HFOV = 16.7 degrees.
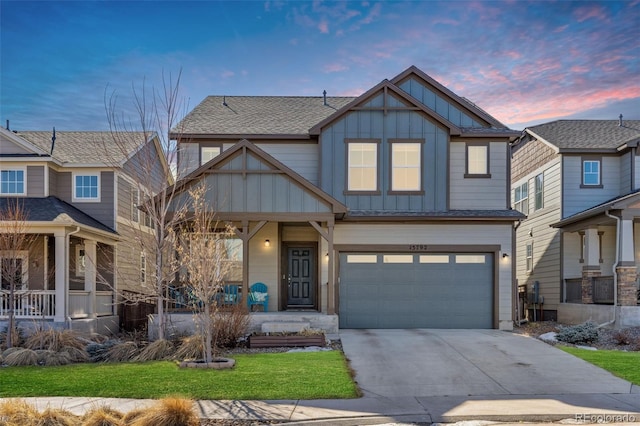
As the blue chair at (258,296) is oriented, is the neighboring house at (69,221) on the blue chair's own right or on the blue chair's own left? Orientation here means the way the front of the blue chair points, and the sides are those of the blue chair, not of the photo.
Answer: on the blue chair's own right

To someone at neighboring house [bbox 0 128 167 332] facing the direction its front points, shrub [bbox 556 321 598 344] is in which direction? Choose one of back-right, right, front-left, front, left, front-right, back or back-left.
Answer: left

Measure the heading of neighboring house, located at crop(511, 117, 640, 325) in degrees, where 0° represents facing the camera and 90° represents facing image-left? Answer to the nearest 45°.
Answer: approximately 315°

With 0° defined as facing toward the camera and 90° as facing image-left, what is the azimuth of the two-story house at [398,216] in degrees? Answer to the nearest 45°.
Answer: approximately 0°

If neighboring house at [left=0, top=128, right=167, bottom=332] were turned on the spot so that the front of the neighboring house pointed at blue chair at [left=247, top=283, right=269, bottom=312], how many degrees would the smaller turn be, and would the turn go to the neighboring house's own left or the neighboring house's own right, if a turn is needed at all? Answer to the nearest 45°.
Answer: approximately 90° to the neighboring house's own left

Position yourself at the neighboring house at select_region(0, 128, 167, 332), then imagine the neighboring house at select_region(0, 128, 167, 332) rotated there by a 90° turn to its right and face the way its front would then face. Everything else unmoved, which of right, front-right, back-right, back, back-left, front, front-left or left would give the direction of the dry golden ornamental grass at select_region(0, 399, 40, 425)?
back-left

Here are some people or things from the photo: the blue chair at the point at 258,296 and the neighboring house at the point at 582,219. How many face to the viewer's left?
0

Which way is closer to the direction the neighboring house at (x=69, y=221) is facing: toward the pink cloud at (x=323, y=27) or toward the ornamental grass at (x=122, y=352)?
the ornamental grass

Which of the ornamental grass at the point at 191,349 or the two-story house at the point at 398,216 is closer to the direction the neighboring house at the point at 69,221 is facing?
the ornamental grass

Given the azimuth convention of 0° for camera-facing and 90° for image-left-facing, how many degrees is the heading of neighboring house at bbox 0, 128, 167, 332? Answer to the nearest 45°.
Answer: approximately 45°

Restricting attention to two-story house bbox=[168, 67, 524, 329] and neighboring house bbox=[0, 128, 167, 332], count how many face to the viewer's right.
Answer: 0
